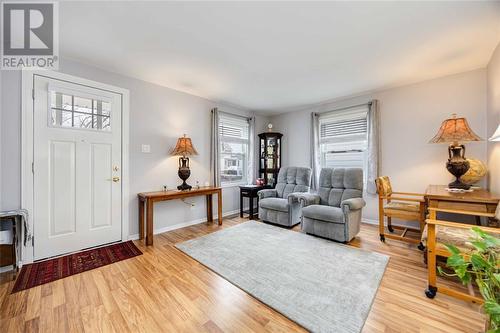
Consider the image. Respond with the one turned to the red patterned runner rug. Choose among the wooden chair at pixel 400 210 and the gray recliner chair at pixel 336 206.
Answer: the gray recliner chair

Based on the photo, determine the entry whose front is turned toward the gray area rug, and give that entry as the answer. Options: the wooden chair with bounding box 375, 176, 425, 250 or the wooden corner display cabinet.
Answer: the wooden corner display cabinet

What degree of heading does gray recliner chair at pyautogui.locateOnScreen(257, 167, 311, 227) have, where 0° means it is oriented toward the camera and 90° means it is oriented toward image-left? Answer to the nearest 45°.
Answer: approximately 45°

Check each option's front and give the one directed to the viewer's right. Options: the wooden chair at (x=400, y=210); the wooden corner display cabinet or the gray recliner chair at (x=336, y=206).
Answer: the wooden chair

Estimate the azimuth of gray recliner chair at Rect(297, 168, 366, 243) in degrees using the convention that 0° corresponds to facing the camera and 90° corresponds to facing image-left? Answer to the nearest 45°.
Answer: approximately 45°

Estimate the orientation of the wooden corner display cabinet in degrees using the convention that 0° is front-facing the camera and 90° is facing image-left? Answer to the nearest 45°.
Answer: approximately 0°

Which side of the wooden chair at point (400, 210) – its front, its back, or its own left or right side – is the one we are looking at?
right

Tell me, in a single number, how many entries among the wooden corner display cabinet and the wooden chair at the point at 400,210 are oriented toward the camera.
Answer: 1

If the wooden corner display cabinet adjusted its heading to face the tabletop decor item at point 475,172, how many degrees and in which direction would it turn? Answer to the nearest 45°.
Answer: approximately 45° to its left

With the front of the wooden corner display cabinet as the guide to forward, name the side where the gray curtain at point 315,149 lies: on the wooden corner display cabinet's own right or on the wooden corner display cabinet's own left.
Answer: on the wooden corner display cabinet's own left

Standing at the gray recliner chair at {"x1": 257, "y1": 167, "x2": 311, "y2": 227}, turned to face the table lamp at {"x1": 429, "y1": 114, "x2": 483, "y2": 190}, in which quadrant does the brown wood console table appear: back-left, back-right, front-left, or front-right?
back-right
